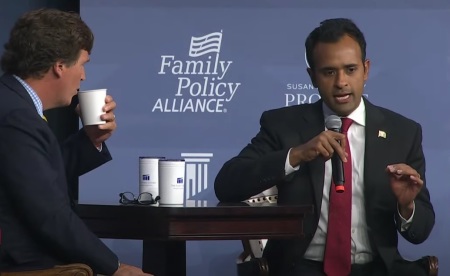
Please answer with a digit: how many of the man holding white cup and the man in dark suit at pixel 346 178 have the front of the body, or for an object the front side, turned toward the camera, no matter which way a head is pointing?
1

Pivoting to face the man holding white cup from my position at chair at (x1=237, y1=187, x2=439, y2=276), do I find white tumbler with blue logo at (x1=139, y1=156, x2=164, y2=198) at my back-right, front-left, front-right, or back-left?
front-right

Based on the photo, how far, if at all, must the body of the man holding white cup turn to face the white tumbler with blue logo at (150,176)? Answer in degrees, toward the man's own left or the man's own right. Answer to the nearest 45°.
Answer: approximately 45° to the man's own left

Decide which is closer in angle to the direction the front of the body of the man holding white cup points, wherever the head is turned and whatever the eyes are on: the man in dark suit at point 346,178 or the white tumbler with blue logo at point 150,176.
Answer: the man in dark suit

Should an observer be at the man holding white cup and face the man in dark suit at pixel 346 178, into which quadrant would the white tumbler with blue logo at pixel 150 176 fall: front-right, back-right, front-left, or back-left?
front-left

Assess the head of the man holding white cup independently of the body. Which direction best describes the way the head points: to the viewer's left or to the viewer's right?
to the viewer's right

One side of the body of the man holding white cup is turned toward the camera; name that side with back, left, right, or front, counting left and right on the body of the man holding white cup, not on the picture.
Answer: right

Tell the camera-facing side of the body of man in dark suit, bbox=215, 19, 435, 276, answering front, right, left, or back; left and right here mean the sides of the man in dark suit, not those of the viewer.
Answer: front

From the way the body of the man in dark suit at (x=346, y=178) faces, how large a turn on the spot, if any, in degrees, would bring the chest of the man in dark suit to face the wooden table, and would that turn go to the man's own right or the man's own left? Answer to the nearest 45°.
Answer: approximately 45° to the man's own right

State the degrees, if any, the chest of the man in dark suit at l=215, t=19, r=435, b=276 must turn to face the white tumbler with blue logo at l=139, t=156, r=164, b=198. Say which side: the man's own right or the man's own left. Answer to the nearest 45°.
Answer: approximately 90° to the man's own right

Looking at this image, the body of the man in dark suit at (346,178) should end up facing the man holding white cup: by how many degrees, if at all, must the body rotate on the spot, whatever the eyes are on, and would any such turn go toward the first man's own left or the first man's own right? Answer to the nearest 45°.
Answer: approximately 45° to the first man's own right
